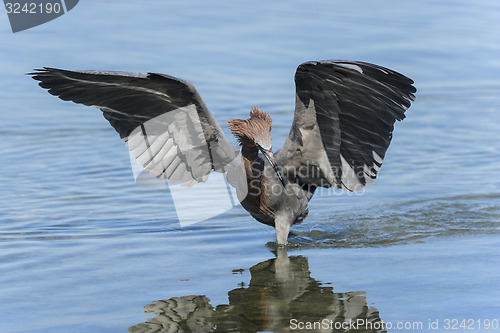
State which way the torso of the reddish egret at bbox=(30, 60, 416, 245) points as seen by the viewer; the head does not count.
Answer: toward the camera
